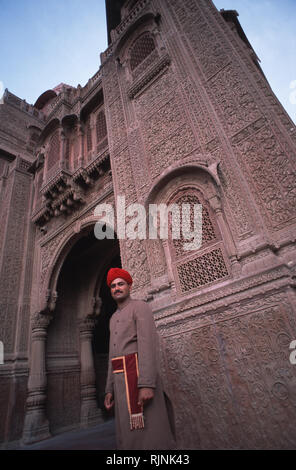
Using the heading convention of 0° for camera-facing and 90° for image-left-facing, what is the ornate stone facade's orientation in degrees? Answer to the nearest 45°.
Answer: approximately 45°
